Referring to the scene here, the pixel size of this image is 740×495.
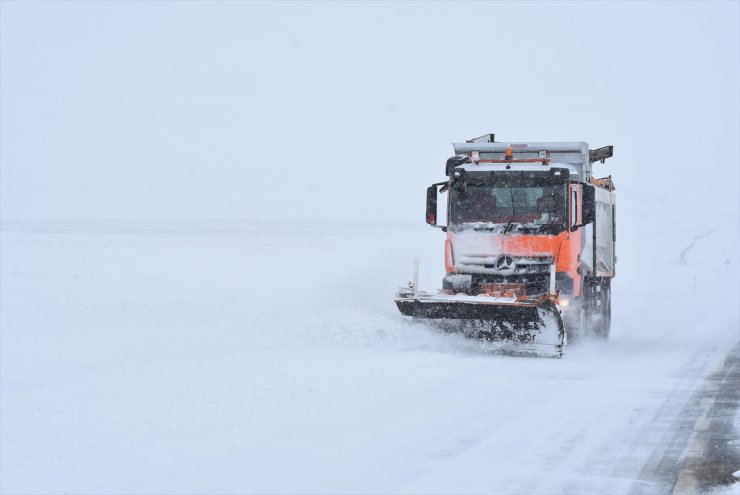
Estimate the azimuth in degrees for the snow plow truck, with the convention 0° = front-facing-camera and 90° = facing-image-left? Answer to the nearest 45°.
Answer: approximately 0°
